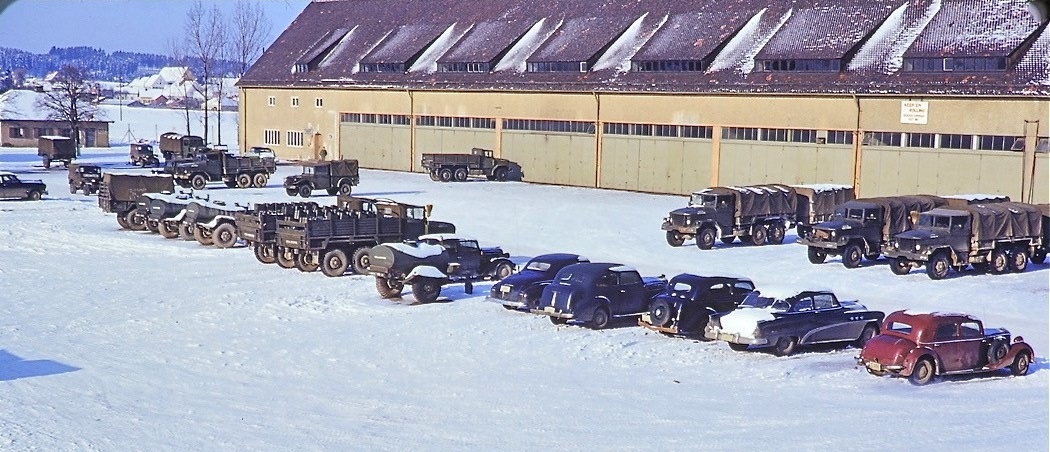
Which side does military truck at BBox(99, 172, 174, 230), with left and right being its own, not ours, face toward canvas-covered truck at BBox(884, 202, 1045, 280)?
right

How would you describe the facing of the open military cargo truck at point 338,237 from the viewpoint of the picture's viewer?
facing away from the viewer and to the right of the viewer

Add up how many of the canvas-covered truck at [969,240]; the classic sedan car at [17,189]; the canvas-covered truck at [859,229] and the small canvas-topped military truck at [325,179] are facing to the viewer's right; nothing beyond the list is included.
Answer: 1

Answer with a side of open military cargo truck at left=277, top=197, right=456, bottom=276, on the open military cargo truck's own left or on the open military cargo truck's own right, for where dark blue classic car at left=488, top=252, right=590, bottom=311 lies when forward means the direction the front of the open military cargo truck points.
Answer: on the open military cargo truck's own right

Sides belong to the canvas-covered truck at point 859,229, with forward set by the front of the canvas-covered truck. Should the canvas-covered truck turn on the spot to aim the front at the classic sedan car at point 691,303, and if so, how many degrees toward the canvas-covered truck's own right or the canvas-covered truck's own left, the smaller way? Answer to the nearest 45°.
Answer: approximately 45° to the canvas-covered truck's own left

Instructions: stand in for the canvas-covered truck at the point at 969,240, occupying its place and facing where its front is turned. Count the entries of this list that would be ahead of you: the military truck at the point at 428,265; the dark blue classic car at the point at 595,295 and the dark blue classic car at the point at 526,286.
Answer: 3

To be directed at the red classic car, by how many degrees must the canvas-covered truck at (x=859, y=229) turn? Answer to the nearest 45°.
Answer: approximately 45° to its left

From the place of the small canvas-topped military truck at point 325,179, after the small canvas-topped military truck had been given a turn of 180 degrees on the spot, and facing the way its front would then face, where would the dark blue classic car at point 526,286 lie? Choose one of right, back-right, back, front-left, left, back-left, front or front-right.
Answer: back-right

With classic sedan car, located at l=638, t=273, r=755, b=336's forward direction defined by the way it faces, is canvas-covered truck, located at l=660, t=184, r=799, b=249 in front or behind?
in front

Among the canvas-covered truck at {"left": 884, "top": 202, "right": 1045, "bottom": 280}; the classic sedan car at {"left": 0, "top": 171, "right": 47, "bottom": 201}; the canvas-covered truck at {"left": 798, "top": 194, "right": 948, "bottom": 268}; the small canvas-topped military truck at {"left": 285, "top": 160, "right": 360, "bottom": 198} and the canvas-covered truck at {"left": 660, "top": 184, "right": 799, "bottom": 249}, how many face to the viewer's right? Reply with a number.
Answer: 1

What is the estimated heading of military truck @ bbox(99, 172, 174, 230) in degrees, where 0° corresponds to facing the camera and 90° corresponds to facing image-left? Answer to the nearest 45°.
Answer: approximately 225°
